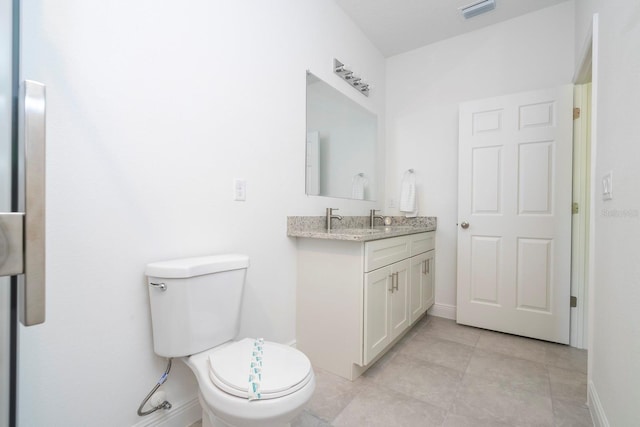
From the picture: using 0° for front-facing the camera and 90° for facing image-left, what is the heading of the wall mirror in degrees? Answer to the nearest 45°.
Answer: approximately 315°

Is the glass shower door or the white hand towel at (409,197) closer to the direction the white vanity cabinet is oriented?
the glass shower door

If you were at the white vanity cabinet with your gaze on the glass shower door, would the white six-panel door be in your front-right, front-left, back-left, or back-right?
back-left

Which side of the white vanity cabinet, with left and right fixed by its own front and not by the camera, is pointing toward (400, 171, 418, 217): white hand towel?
left

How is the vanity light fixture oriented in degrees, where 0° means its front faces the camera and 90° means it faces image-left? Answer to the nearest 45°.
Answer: approximately 315°
